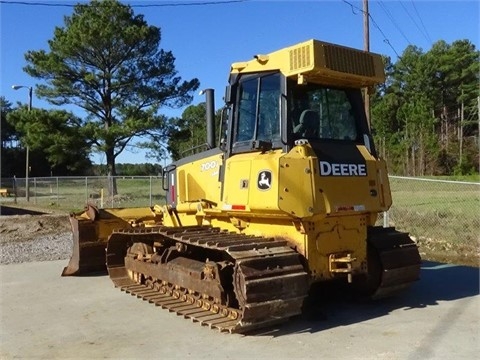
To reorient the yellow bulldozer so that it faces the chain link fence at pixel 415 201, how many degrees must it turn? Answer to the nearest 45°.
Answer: approximately 90° to its right

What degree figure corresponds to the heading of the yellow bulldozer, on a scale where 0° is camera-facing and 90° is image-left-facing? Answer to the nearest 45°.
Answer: approximately 135°

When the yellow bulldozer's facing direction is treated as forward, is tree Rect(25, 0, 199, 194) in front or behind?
in front

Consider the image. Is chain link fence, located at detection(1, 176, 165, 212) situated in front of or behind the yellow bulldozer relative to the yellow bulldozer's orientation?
in front

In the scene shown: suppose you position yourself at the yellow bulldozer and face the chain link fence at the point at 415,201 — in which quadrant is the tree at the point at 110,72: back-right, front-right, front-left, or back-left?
front-left

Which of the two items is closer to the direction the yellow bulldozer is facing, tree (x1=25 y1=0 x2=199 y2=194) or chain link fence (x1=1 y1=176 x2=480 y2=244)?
the tree
